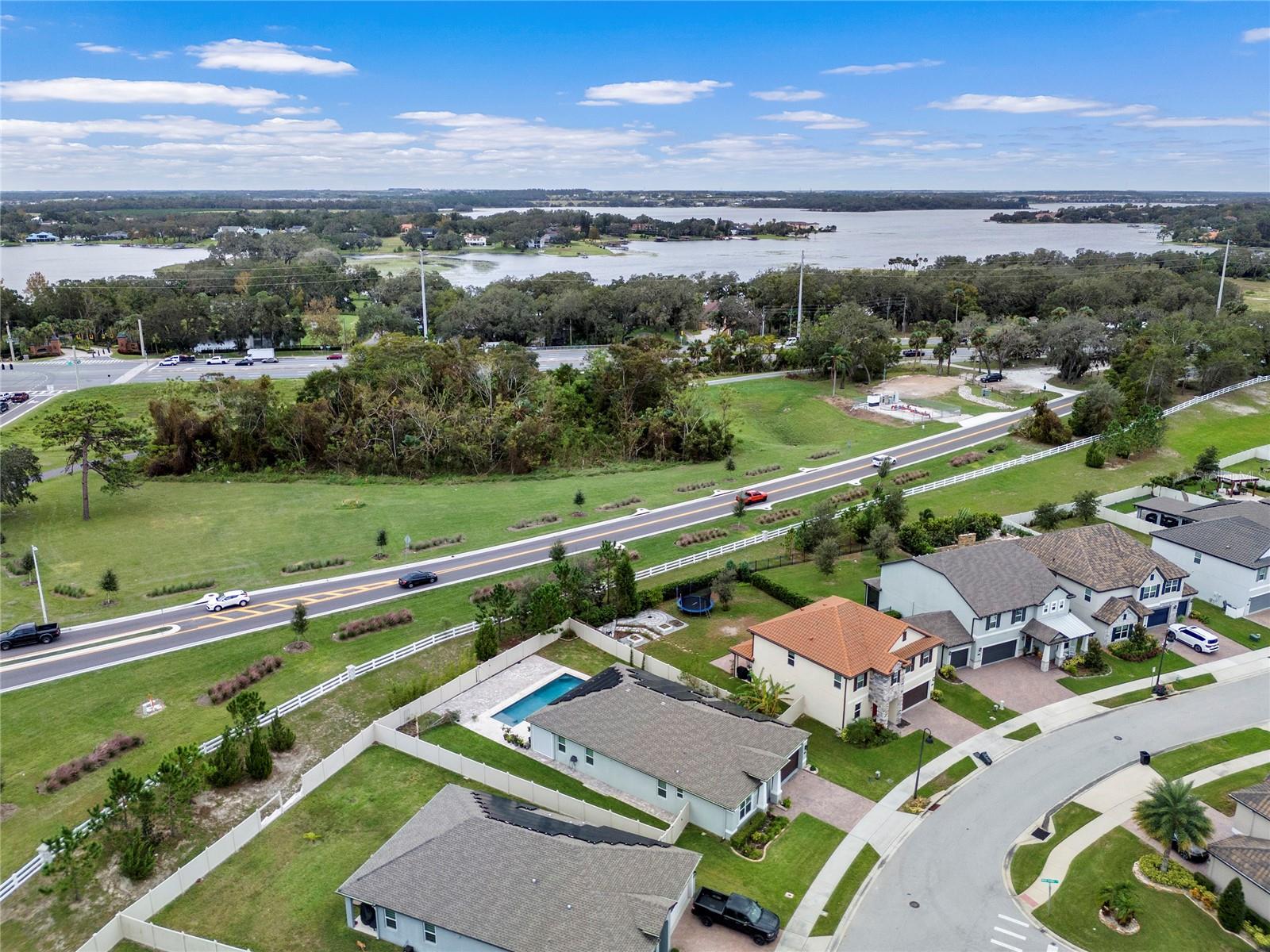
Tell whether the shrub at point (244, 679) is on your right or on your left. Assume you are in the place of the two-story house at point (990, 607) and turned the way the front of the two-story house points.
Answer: on your right

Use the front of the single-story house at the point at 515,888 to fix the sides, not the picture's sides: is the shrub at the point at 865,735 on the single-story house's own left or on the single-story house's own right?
on the single-story house's own left

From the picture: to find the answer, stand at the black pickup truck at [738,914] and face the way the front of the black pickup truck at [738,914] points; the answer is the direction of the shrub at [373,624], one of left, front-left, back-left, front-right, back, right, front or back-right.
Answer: back

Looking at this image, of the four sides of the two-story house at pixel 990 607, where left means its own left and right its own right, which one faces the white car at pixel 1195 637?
left

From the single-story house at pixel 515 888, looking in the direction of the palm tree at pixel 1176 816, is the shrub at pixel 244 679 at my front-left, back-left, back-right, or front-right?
back-left

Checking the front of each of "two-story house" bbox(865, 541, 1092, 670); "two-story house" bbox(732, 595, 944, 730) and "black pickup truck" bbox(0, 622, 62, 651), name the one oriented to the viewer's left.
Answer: the black pickup truck

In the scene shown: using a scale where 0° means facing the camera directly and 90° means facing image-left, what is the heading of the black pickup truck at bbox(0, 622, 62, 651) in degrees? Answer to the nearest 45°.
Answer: approximately 90°

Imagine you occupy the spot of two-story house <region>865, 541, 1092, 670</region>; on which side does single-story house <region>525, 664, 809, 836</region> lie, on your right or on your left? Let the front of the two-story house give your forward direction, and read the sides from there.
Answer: on your right

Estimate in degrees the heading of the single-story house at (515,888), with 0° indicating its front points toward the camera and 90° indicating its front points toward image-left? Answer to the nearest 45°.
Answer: approximately 315°

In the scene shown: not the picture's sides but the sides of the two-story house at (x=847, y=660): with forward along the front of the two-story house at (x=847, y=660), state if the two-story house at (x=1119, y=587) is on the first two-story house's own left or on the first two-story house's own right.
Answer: on the first two-story house's own left

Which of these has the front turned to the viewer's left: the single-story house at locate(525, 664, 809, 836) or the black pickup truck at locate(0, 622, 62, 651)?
the black pickup truck

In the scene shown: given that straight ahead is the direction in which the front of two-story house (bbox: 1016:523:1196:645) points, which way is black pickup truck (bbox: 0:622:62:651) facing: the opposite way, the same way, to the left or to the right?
to the right

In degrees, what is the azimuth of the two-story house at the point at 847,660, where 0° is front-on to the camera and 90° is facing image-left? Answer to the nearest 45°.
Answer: approximately 315°
